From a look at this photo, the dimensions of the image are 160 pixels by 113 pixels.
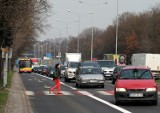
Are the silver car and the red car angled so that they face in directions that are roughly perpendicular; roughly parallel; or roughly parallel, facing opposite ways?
roughly parallel

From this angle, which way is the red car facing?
toward the camera

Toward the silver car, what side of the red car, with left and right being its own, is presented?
back

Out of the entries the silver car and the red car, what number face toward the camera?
2

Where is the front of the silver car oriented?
toward the camera

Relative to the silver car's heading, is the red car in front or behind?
in front
